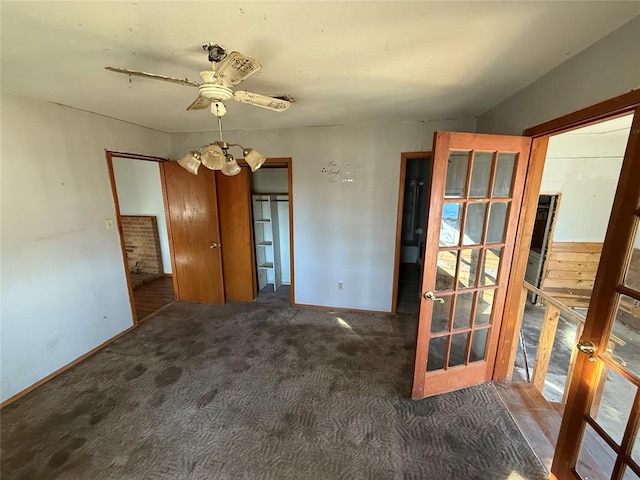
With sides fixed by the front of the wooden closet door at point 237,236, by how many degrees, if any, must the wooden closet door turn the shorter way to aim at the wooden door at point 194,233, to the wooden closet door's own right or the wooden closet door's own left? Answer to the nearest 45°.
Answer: approximately 90° to the wooden closet door's own right

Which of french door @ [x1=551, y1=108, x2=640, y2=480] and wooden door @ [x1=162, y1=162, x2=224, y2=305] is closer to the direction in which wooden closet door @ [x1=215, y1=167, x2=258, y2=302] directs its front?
the french door

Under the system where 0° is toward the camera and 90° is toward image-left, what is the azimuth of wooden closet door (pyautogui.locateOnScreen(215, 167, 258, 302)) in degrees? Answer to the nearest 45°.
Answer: approximately 0°

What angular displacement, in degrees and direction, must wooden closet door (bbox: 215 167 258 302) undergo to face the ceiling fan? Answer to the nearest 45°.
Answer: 0° — it already faces it

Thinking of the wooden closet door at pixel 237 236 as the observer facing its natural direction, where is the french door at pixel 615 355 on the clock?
The french door is roughly at 11 o'clock from the wooden closet door.

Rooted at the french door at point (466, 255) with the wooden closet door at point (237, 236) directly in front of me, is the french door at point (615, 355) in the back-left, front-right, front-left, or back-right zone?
back-left

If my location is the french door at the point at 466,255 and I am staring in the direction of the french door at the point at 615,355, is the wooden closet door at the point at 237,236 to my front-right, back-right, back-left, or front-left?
back-right

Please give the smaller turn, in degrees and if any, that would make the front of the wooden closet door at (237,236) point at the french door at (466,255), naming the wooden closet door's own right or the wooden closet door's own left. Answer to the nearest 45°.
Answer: approximately 45° to the wooden closet door's own left
